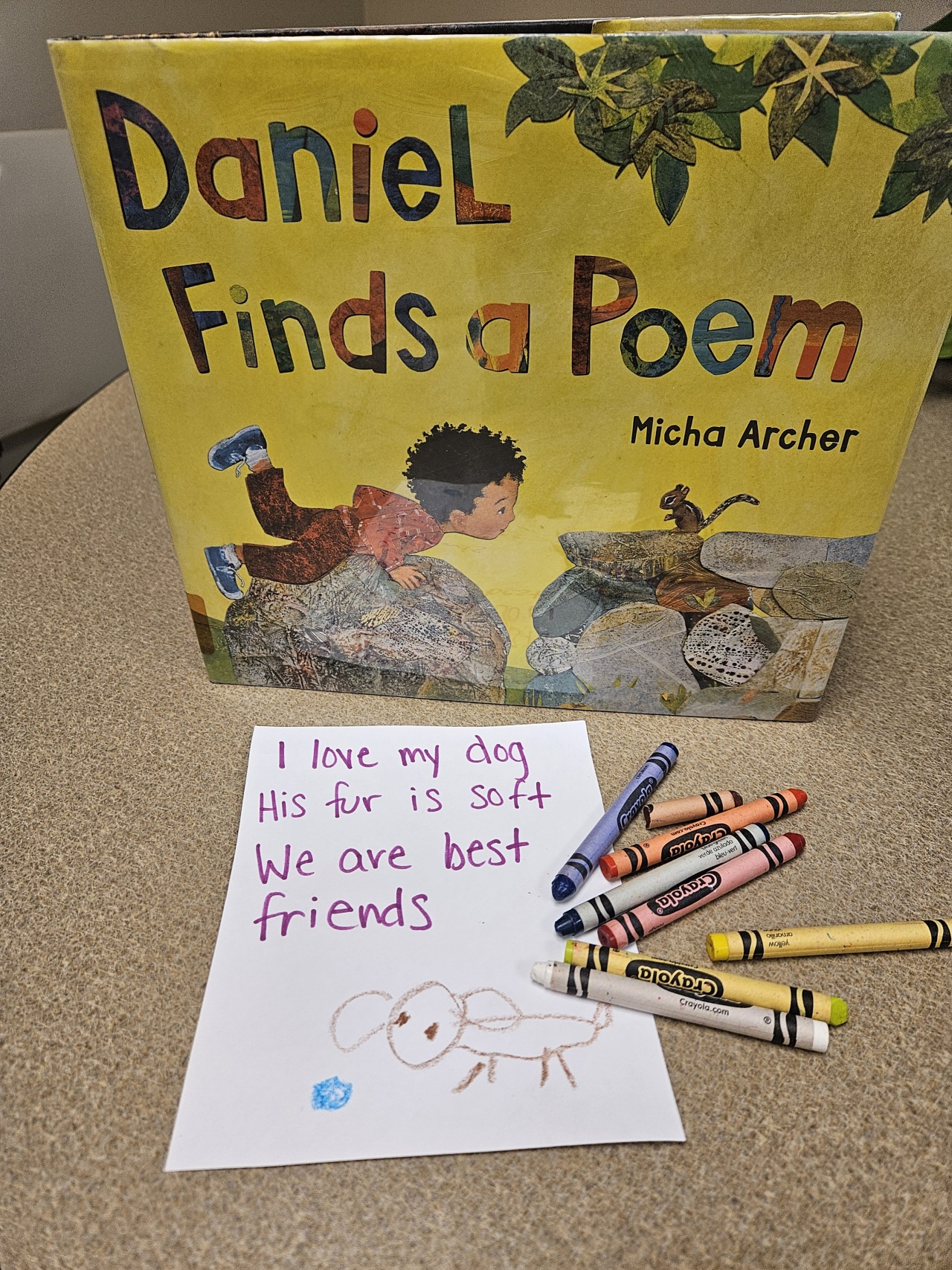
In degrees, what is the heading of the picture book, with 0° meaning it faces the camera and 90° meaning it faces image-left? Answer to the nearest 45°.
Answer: approximately 0°
